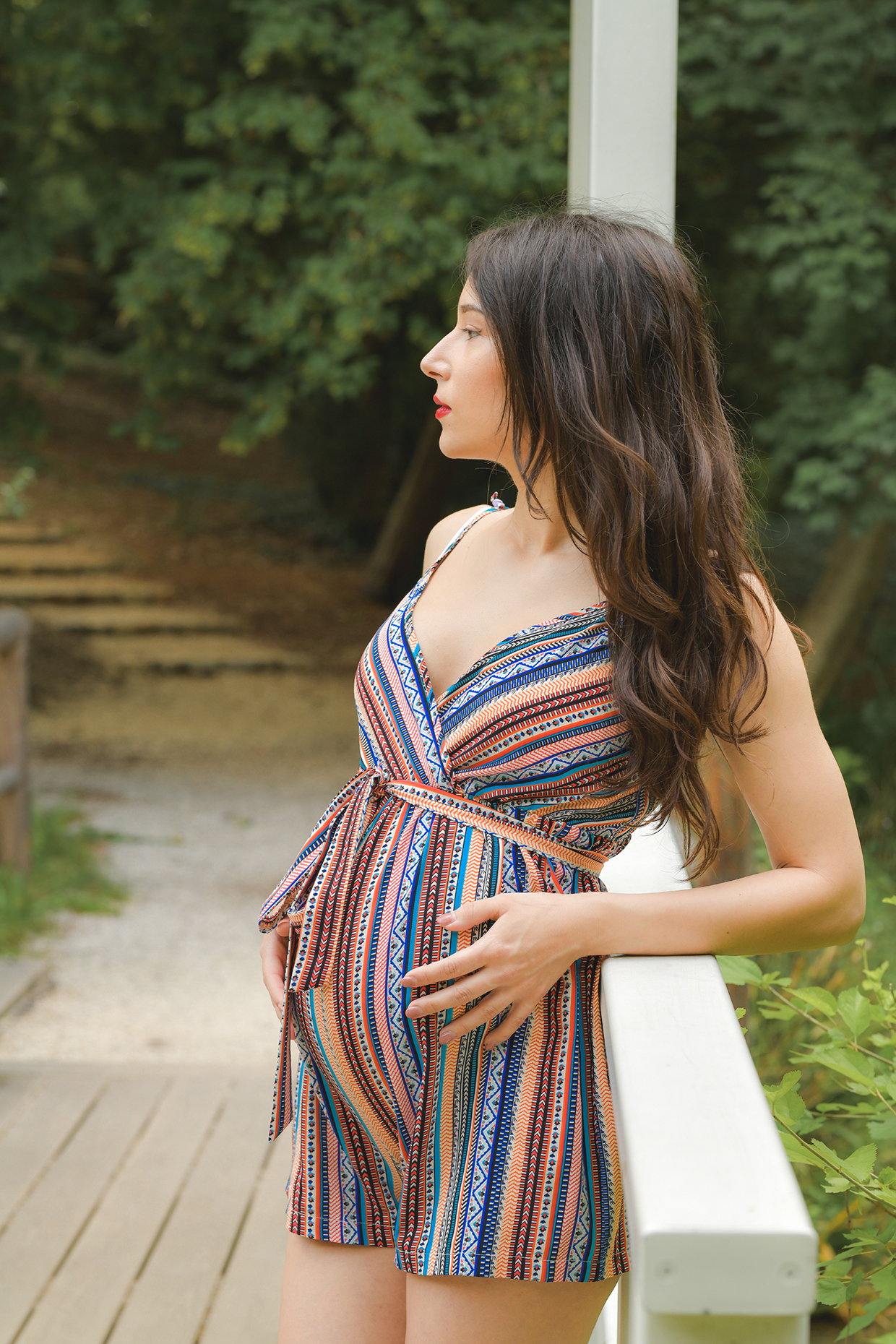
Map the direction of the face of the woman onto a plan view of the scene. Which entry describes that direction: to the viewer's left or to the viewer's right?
to the viewer's left

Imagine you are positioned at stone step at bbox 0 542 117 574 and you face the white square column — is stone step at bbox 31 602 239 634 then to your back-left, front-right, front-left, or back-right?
front-left

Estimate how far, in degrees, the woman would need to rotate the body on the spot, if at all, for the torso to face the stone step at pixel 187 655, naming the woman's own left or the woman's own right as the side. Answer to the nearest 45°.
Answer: approximately 135° to the woman's own right

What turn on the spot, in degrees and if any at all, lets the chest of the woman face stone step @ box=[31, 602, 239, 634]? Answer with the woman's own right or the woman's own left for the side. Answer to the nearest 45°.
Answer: approximately 135° to the woman's own right

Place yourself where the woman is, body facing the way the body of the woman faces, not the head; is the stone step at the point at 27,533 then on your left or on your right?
on your right

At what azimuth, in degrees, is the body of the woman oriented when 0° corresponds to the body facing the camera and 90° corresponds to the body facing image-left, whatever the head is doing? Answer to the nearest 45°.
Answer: approximately 45°

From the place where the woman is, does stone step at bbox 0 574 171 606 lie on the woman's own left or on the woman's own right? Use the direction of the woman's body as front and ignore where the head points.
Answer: on the woman's own right

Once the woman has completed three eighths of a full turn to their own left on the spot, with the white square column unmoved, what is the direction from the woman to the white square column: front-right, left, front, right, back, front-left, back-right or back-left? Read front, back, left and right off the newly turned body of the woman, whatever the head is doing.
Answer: left
